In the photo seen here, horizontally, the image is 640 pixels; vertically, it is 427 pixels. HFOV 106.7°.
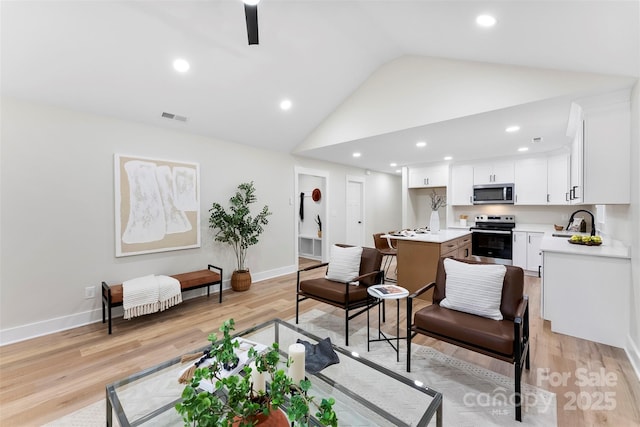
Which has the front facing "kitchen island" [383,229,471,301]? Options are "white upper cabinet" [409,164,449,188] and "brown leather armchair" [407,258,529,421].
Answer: the white upper cabinet

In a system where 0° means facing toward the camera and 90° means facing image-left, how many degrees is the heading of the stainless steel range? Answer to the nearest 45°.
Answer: approximately 0°

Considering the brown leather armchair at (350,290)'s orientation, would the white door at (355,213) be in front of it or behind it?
behind

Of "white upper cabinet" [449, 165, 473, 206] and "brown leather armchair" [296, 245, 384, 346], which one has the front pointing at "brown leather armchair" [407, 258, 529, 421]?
the white upper cabinet

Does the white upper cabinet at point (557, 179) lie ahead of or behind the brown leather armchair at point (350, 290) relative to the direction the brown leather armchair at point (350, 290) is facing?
behind

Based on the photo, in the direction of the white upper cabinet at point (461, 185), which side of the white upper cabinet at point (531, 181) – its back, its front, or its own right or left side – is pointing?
right

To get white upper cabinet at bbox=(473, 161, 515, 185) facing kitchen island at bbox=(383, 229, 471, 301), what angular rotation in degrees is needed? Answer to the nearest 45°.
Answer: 0° — it already faces it

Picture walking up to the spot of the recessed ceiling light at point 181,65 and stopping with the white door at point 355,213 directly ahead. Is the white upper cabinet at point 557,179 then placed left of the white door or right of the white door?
right

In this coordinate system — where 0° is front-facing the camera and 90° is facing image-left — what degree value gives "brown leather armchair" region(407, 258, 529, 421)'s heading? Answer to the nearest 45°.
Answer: approximately 45°

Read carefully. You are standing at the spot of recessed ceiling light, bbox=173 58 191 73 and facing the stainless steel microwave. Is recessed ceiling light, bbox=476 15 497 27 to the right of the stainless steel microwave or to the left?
right
